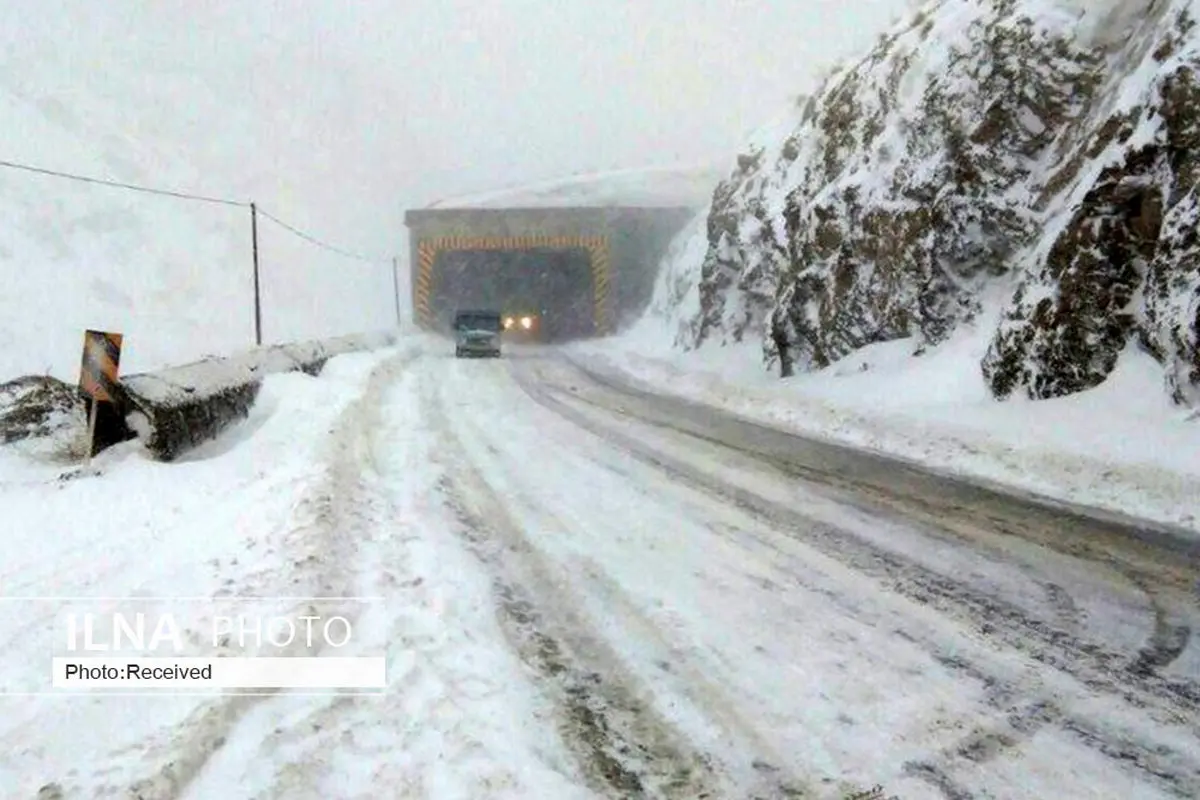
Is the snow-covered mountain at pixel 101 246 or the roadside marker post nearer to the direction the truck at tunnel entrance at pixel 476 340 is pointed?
the roadside marker post

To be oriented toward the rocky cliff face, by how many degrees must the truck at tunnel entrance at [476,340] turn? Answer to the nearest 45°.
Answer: approximately 45° to its left

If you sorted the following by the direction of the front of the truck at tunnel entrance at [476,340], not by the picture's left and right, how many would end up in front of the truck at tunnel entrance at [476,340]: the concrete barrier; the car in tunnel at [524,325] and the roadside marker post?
2

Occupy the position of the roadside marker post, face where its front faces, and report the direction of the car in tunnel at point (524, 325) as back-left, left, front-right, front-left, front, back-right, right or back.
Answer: back-left

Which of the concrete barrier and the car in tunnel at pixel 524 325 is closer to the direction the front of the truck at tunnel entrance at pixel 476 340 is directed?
the concrete barrier

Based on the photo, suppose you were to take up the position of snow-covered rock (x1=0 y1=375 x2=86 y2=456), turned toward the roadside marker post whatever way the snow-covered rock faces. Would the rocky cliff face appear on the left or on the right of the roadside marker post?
left

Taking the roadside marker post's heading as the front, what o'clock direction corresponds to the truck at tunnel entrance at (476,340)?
The truck at tunnel entrance is roughly at 7 o'clock from the roadside marker post.

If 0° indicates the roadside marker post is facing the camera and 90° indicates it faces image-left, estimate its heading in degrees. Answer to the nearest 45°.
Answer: approximately 0°

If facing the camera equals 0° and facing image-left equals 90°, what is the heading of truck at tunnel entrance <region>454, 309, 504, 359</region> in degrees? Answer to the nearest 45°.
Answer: approximately 0°

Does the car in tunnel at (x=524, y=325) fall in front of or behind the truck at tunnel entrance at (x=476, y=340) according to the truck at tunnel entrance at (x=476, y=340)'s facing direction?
behind

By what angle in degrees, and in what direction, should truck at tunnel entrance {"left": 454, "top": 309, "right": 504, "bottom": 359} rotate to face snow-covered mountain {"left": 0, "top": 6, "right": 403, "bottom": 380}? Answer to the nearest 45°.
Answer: approximately 135° to its right

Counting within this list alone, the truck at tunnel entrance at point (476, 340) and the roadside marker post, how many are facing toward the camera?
2

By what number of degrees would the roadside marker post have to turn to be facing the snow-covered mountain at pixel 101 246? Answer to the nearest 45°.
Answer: approximately 180°
